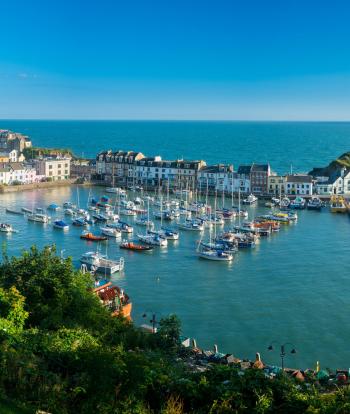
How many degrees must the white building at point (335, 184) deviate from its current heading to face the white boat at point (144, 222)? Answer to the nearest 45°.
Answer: approximately 45° to its right

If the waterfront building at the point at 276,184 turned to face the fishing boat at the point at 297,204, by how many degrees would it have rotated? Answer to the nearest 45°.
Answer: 0° — it already faces it

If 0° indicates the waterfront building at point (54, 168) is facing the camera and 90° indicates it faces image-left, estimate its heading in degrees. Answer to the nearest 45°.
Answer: approximately 0°

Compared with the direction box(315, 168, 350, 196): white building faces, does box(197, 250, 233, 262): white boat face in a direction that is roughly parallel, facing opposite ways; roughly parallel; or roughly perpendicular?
roughly perpendicular

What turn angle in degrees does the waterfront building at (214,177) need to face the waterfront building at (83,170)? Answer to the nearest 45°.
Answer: approximately 135° to its right

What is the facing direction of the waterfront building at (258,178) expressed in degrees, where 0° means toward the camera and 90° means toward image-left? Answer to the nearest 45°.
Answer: approximately 0°
